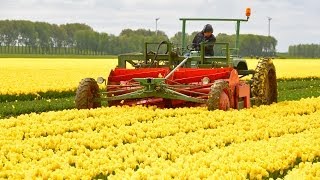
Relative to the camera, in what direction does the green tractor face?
facing the viewer and to the left of the viewer
